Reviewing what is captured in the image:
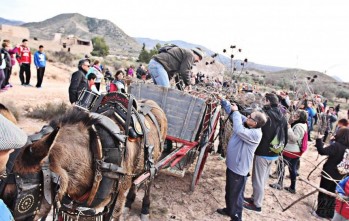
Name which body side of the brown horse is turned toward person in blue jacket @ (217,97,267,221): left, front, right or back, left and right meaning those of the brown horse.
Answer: back

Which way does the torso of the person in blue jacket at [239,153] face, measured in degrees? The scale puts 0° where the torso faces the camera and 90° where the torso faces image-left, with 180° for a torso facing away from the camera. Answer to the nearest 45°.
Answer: approximately 90°

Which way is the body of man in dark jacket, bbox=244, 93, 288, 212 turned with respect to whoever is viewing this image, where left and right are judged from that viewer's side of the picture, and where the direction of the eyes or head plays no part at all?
facing to the left of the viewer

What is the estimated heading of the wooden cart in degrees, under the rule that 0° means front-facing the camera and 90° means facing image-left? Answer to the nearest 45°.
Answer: approximately 45°

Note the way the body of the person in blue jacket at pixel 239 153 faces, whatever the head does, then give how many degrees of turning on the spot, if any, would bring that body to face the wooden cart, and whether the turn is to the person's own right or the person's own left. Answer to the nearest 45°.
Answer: approximately 45° to the person's own right

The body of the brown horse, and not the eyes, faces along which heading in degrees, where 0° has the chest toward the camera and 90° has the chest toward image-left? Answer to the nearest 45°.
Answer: approximately 45°

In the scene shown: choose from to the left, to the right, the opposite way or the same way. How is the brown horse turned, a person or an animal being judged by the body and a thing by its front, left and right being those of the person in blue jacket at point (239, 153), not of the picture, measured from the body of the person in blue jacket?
to the left

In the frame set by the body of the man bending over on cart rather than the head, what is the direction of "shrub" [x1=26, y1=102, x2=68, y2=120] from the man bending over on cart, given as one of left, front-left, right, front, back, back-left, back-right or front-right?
back-left

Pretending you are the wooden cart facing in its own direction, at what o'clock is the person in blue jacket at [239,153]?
The person in blue jacket is roughly at 9 o'clock from the wooden cart.
